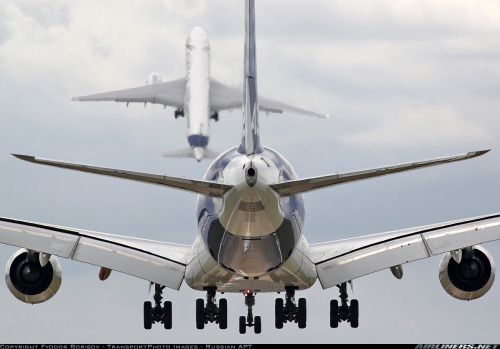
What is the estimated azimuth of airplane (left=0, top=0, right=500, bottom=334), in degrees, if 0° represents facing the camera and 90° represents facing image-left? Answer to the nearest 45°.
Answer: approximately 180°
